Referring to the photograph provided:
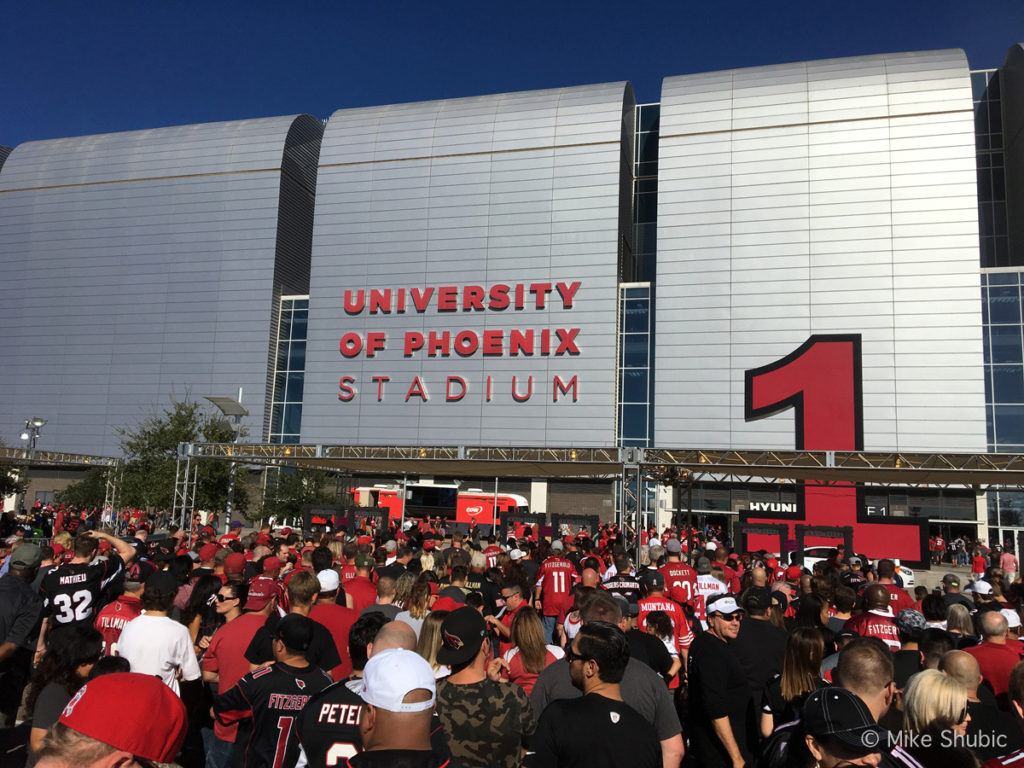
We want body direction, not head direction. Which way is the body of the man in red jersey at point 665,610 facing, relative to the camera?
away from the camera

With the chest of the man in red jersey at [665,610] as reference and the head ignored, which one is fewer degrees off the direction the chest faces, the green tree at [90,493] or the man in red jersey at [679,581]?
the man in red jersey

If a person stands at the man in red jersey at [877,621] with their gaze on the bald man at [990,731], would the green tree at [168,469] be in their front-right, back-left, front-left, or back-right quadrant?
back-right

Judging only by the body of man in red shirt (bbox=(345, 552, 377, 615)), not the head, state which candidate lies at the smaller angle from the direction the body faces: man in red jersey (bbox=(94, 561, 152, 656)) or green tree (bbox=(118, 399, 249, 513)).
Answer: the green tree

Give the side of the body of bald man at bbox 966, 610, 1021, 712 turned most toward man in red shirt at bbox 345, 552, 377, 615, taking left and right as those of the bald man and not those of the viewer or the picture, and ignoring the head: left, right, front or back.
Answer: left

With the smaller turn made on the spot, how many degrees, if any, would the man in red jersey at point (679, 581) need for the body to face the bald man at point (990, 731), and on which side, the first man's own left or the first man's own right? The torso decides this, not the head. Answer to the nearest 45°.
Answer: approximately 180°

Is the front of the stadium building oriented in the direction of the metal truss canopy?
yes

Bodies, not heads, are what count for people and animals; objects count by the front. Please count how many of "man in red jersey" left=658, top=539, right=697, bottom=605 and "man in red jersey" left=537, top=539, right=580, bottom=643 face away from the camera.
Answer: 2

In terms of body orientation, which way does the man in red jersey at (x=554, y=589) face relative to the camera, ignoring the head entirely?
away from the camera

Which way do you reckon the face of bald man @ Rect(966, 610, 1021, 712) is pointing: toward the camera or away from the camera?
away from the camera

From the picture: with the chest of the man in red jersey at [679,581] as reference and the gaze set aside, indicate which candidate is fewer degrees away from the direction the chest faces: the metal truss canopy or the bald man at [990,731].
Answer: the metal truss canopy

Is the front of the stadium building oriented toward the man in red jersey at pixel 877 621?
yes

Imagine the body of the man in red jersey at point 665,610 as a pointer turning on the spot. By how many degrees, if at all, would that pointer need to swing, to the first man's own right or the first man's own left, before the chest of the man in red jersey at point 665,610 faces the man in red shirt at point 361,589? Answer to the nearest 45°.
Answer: approximately 90° to the first man's own left

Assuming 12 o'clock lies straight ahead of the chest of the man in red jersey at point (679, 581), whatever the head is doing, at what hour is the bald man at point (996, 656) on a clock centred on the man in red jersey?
The bald man is roughly at 5 o'clock from the man in red jersey.

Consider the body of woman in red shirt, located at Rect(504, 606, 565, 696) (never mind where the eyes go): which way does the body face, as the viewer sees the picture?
away from the camera

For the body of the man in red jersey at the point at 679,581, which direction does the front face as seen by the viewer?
away from the camera

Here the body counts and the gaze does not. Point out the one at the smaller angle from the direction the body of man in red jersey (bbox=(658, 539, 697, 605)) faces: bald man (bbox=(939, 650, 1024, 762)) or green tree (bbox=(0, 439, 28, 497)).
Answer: the green tree

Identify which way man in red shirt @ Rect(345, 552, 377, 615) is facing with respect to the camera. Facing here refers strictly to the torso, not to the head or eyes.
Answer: away from the camera
